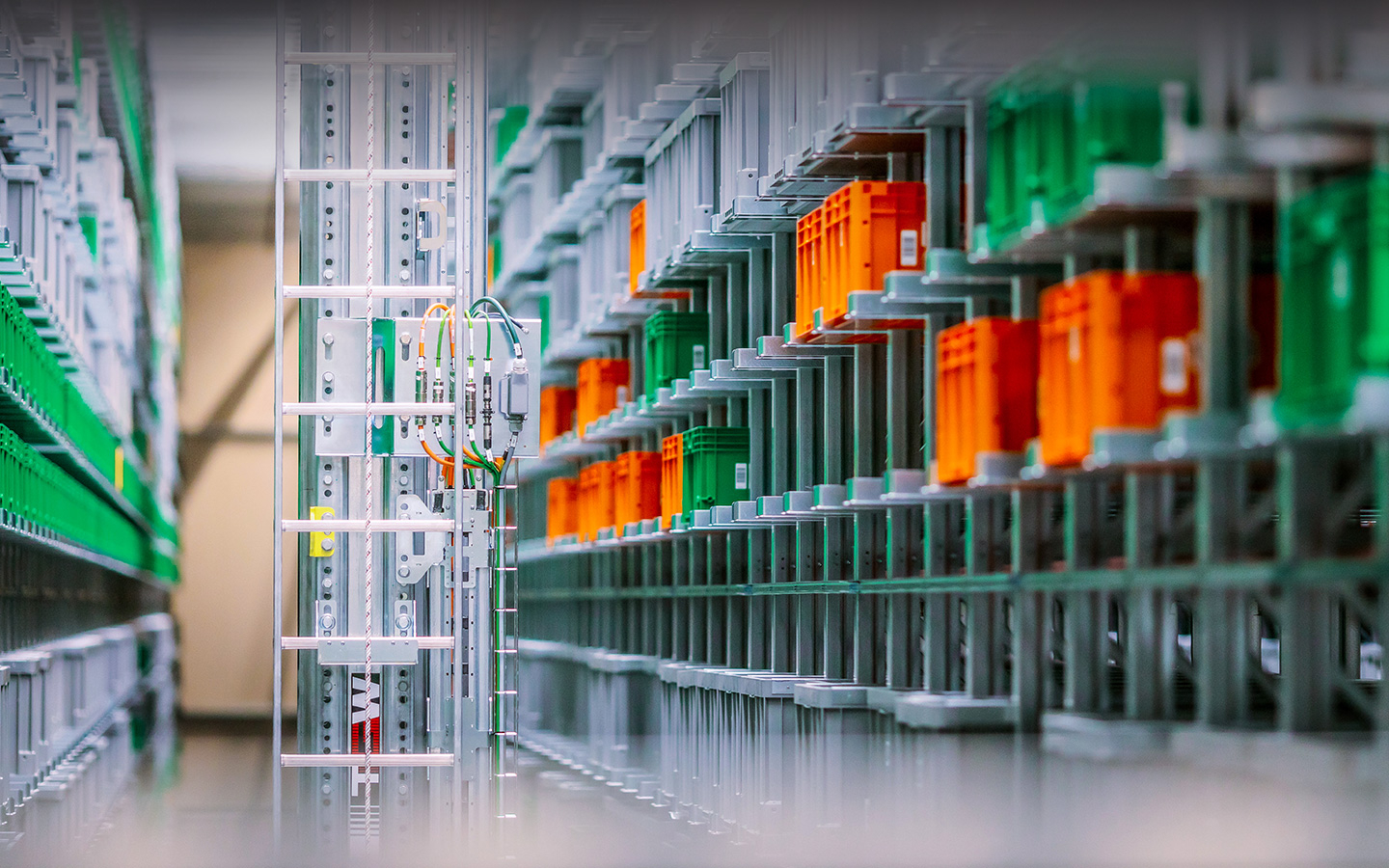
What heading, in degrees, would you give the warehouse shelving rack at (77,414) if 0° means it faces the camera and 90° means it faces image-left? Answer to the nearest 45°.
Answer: approximately 270°

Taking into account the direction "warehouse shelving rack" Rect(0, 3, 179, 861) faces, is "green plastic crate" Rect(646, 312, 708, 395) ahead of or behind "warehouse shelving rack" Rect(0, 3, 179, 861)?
ahead

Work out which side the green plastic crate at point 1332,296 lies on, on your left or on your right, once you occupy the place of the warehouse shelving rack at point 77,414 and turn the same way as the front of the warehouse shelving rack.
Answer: on your right
